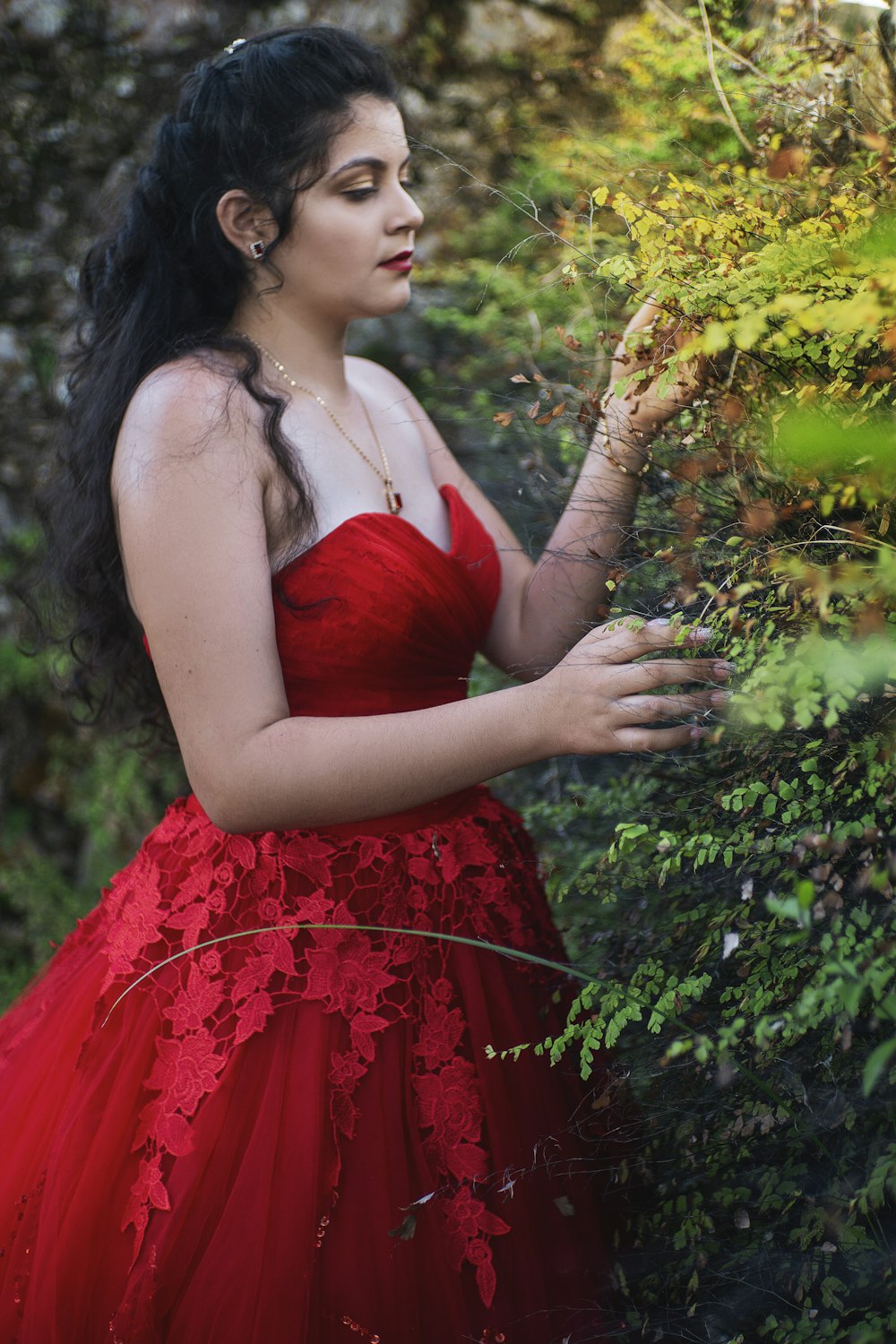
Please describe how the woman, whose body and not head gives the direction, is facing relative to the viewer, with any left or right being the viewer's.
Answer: facing the viewer and to the right of the viewer

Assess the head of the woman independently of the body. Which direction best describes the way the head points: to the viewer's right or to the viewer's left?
to the viewer's right
